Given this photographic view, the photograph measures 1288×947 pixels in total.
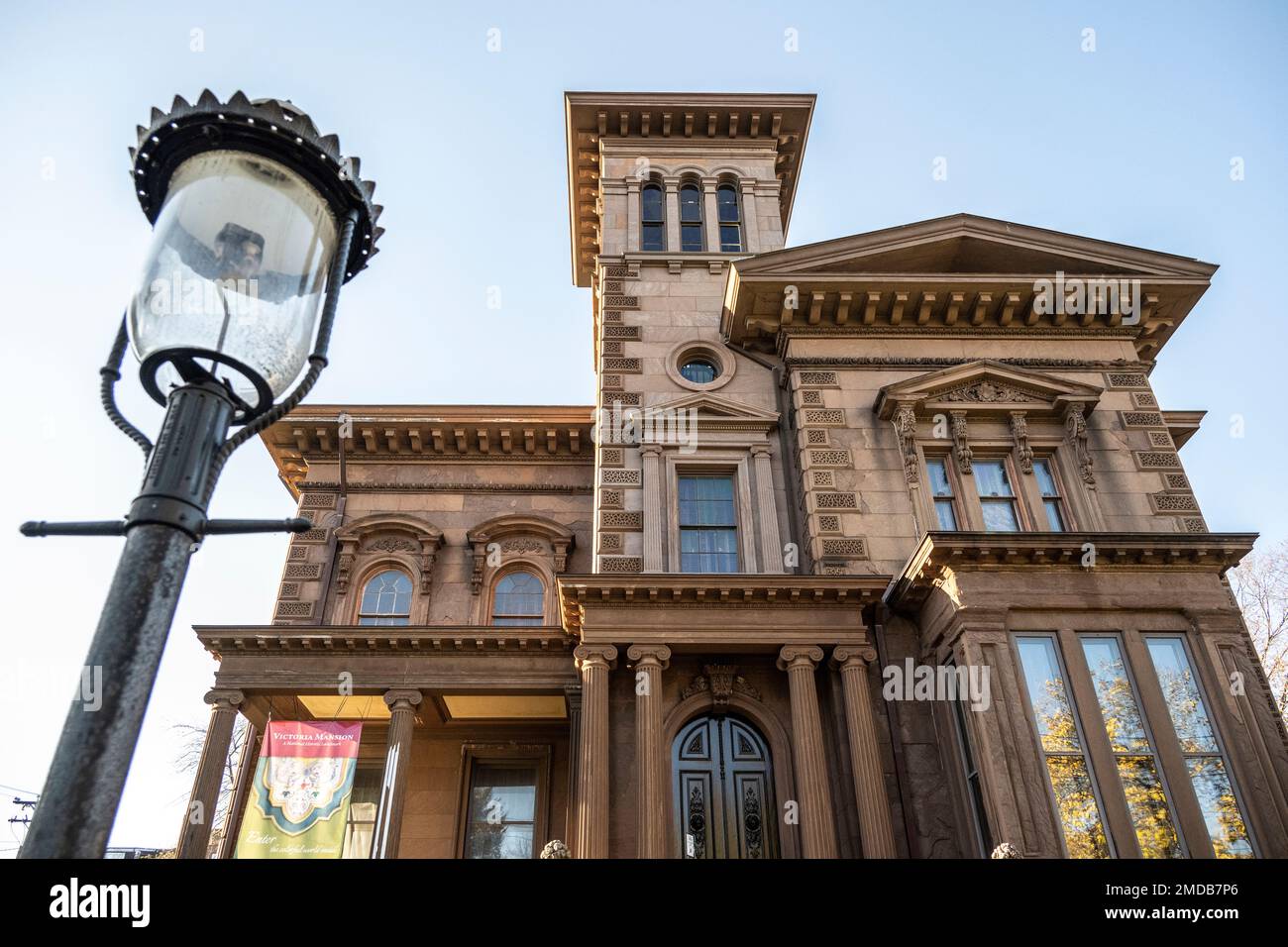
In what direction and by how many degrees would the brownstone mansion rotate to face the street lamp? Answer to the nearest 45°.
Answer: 0° — it already faces it

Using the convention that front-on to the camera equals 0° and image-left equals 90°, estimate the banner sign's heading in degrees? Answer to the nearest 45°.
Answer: approximately 0°

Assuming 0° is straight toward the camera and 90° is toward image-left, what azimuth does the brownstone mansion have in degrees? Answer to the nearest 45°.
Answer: approximately 0°

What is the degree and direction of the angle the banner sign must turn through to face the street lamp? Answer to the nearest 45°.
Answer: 0° — it already faces it
